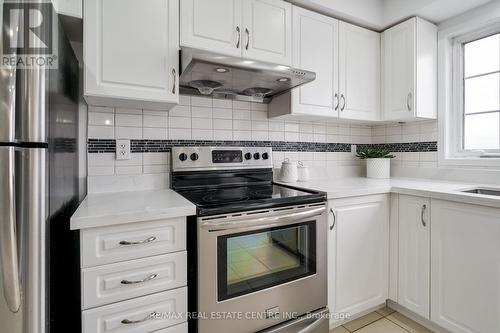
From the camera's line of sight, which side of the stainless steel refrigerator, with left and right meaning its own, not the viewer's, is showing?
front

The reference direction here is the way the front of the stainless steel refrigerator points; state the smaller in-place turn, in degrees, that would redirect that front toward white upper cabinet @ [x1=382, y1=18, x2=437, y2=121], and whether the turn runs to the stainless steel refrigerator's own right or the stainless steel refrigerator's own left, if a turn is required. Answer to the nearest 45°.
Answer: approximately 90° to the stainless steel refrigerator's own left

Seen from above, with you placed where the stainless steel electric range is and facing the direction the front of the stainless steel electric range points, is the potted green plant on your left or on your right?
on your left

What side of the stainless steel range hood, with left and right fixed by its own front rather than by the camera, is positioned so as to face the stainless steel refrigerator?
right

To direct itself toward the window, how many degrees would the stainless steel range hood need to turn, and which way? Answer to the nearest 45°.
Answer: approximately 45° to its left

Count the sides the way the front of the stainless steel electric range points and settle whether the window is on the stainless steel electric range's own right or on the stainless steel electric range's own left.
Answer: on the stainless steel electric range's own left

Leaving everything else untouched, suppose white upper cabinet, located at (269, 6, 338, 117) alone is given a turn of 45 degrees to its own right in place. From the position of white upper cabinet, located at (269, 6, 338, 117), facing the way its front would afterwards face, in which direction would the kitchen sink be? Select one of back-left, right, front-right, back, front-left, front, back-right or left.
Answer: left

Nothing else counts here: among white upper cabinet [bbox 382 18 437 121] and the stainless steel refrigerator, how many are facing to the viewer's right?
0

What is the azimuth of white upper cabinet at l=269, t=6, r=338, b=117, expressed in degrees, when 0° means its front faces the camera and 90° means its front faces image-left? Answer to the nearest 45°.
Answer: approximately 315°

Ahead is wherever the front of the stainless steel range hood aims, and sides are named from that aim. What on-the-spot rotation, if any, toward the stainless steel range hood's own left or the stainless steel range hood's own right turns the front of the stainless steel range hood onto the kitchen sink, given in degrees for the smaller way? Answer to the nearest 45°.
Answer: approximately 45° to the stainless steel range hood's own left

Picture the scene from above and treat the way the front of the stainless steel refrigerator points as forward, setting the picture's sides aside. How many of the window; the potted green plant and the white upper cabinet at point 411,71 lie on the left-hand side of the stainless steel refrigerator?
3
